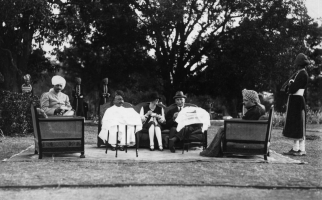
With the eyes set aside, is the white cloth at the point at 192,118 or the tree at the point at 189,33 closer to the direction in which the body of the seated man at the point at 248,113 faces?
the white cloth

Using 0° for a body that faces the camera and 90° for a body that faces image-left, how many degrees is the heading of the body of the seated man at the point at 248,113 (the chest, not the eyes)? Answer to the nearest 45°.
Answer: approximately 90°

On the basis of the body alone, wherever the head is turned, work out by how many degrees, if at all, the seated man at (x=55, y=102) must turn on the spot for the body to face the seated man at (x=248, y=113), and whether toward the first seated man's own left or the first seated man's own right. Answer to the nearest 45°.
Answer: approximately 45° to the first seated man's own left

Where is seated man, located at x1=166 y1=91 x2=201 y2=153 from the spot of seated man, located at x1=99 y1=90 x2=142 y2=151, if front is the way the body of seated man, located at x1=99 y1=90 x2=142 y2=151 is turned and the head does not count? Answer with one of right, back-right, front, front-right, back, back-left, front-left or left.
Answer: back-left

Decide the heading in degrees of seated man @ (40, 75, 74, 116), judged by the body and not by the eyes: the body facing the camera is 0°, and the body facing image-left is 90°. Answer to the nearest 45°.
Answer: approximately 315°

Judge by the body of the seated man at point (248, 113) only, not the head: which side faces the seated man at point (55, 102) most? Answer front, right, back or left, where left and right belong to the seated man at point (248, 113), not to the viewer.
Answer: front

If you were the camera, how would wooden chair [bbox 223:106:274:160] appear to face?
facing to the left of the viewer

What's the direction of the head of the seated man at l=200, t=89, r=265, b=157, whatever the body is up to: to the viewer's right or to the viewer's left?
to the viewer's left

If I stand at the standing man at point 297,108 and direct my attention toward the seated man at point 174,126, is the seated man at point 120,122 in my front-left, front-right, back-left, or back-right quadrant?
front-left

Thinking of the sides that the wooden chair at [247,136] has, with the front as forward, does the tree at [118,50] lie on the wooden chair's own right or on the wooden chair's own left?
on the wooden chair's own right

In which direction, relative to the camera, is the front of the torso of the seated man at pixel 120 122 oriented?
toward the camera
